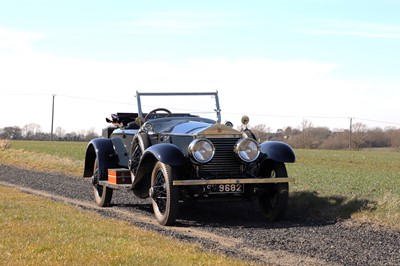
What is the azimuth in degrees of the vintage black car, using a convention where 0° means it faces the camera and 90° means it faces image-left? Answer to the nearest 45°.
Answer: approximately 315°
